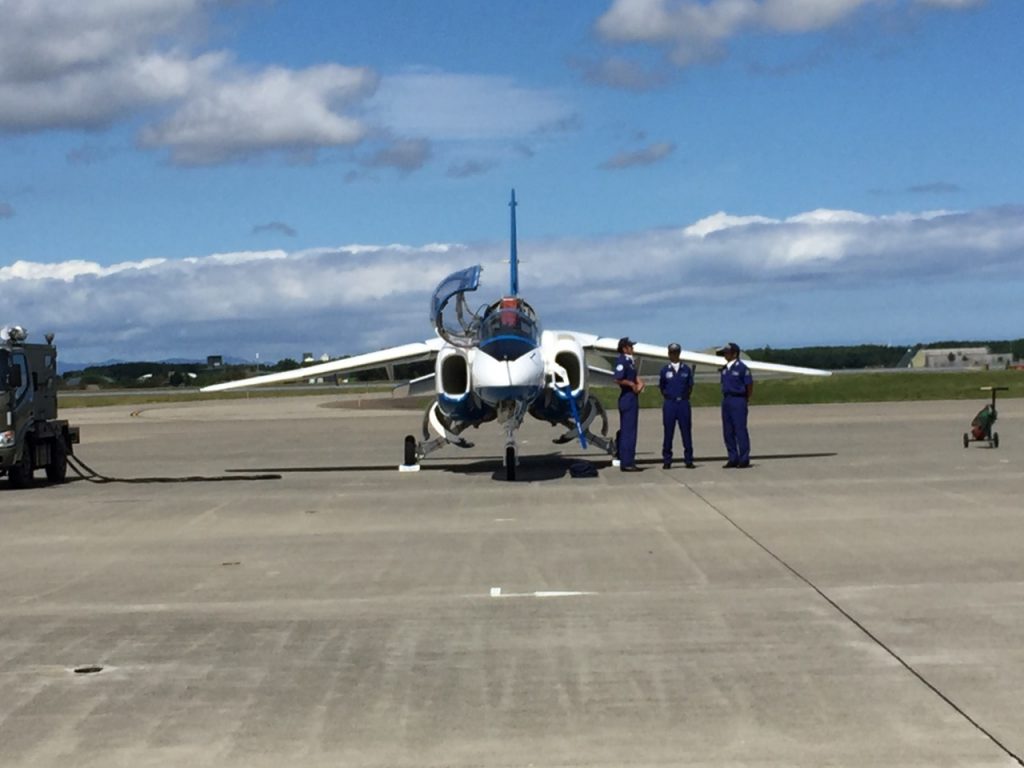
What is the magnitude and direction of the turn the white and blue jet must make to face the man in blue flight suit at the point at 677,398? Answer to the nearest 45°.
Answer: approximately 90° to its left

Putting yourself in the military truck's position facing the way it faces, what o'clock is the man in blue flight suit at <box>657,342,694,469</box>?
The man in blue flight suit is roughly at 8 o'clock from the military truck.

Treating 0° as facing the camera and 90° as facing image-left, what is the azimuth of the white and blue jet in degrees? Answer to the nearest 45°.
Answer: approximately 0°

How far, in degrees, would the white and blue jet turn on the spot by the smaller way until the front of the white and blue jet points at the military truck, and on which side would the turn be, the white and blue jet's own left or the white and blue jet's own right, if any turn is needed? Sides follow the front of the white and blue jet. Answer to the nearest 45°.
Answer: approximately 90° to the white and blue jet's own right

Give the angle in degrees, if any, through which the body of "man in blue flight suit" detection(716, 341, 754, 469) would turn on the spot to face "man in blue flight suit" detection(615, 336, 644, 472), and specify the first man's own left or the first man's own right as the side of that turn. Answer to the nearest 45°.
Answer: approximately 45° to the first man's own right

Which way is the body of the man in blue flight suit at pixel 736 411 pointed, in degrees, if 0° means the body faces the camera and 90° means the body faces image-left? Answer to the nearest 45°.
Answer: approximately 45°
